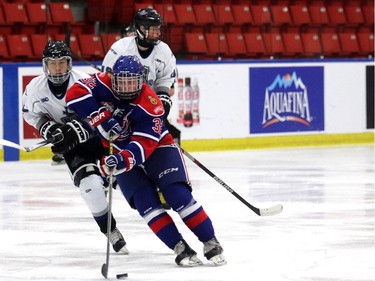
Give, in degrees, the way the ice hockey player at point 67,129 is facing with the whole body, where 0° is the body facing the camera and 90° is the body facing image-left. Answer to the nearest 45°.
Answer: approximately 0°

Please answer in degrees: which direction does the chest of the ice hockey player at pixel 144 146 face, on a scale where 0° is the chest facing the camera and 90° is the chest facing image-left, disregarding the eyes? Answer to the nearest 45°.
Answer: approximately 0°

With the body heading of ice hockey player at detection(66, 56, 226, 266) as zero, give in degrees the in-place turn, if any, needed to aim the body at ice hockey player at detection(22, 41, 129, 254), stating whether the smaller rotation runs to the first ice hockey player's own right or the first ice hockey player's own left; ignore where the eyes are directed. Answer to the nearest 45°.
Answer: approximately 135° to the first ice hockey player's own right

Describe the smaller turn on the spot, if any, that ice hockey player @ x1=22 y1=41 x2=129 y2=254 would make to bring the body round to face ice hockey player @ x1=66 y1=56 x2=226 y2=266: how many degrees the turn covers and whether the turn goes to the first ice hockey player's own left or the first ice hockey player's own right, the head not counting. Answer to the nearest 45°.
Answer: approximately 45° to the first ice hockey player's own left
